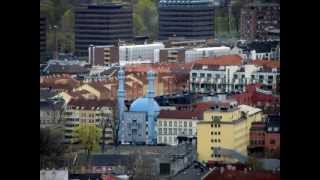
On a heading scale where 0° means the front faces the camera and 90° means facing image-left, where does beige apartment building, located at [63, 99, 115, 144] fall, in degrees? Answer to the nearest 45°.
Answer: approximately 0°

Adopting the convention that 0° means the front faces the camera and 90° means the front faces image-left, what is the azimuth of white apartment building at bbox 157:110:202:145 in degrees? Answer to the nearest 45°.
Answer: approximately 0°
